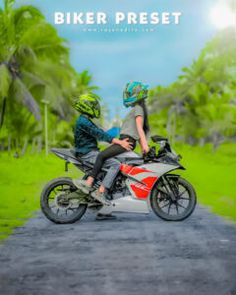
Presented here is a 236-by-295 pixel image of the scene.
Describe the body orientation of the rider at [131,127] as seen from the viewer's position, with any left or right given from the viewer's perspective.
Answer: facing to the left of the viewer

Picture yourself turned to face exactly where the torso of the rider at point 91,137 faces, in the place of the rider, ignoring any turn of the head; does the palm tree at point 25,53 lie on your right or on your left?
on your left

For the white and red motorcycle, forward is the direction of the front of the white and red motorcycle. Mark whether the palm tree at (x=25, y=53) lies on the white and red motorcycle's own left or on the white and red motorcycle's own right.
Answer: on the white and red motorcycle's own left

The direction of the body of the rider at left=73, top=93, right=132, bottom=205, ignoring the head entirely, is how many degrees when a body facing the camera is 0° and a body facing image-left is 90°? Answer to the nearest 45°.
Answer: approximately 270°

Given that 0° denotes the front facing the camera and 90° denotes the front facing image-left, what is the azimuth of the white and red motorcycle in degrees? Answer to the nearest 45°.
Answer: approximately 270°
